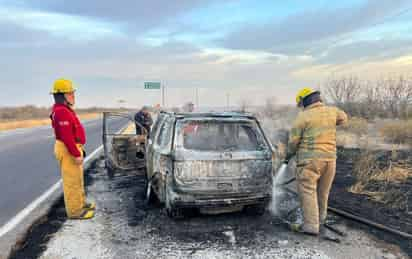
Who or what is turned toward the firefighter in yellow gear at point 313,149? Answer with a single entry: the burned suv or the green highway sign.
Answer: the green highway sign

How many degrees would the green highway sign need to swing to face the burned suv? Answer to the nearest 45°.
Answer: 0° — it already faces it

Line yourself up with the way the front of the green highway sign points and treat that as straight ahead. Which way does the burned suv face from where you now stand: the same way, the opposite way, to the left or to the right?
the opposite way

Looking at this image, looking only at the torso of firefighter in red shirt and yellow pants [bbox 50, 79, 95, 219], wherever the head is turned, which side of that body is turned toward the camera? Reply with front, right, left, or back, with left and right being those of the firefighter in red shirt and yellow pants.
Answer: right

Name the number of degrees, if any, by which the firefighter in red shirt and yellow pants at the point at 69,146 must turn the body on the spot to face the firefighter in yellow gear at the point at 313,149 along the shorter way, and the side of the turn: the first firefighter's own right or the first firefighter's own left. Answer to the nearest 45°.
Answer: approximately 45° to the first firefighter's own right

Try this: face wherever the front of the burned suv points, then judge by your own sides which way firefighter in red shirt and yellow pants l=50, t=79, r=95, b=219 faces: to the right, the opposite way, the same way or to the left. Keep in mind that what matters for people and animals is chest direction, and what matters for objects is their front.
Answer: to the right

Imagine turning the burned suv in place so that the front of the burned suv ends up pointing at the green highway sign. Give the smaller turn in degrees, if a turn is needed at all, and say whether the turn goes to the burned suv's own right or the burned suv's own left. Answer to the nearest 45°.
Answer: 0° — it already faces it

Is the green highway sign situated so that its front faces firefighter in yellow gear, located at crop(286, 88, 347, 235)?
yes

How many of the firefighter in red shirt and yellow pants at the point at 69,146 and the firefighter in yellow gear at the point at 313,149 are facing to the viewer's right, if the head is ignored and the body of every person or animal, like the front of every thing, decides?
1

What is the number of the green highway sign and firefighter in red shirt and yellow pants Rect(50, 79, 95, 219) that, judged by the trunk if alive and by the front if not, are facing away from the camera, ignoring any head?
0

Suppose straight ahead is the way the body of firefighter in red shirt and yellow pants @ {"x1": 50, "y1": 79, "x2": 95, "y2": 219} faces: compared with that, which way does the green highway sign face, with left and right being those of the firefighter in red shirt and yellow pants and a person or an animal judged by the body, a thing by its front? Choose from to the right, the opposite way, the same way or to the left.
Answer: to the right

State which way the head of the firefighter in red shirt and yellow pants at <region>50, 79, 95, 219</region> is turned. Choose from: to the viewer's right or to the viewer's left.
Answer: to the viewer's right
